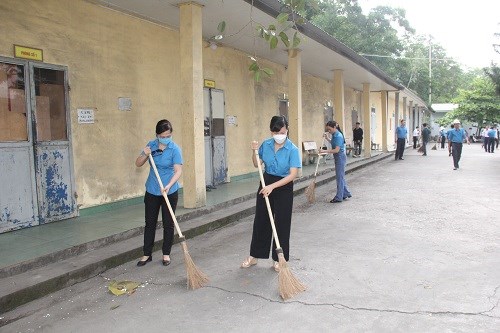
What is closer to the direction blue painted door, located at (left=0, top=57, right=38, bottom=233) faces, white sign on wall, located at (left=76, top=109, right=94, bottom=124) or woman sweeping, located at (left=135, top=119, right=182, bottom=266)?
the woman sweeping

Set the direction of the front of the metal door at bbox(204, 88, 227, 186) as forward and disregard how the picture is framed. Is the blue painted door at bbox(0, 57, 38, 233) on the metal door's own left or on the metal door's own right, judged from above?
on the metal door's own right

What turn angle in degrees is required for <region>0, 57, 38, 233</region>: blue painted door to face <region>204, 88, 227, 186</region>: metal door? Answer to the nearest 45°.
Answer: approximately 90° to its left

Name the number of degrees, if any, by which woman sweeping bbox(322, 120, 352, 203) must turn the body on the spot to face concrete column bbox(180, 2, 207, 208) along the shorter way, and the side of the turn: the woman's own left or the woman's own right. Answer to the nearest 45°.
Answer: approximately 45° to the woman's own left

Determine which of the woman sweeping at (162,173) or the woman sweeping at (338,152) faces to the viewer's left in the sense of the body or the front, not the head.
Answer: the woman sweeping at (338,152)

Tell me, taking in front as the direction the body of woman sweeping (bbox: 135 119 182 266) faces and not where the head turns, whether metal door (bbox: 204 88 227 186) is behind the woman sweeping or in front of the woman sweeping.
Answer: behind

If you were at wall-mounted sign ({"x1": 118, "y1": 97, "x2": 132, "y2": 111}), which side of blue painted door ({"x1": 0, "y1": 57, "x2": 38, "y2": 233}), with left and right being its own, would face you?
left

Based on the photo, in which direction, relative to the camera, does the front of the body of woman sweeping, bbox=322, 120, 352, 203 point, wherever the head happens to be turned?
to the viewer's left

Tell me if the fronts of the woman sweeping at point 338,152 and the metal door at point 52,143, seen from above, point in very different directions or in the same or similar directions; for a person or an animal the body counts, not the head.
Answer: very different directions

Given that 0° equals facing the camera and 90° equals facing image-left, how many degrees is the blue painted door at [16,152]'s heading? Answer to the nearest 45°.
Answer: approximately 315°

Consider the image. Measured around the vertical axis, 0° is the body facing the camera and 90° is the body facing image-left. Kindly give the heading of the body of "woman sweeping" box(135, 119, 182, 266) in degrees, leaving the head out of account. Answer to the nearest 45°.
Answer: approximately 0°
